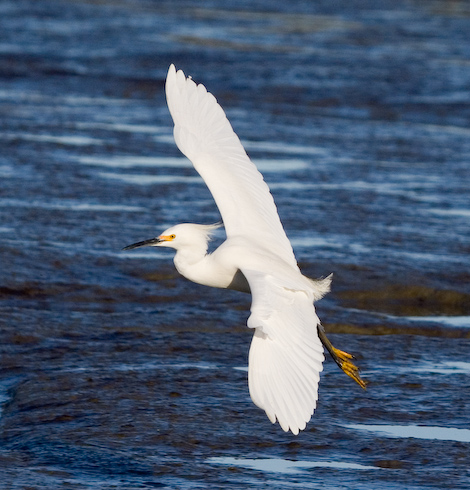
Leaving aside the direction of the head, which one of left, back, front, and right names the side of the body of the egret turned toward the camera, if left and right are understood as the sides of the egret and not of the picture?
left
